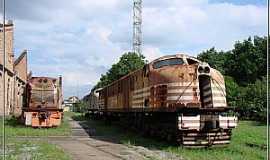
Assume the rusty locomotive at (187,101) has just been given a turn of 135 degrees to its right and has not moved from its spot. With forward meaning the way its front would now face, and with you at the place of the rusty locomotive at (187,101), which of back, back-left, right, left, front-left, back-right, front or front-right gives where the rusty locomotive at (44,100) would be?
front-right

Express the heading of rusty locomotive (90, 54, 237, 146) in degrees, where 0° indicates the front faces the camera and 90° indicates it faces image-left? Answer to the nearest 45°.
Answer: approximately 315°
